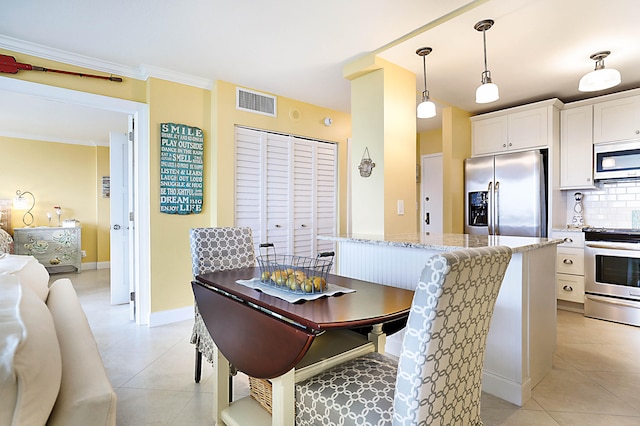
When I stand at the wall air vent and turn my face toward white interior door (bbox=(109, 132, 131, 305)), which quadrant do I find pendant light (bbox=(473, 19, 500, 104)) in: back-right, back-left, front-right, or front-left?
back-left

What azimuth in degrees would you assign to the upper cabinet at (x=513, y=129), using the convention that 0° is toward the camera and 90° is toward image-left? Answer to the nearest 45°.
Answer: approximately 45°

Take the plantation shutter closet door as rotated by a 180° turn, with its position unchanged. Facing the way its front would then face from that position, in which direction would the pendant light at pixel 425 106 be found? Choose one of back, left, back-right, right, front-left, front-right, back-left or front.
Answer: back

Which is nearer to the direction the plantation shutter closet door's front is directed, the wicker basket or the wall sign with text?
the wicker basket

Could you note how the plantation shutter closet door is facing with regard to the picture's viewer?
facing the viewer and to the right of the viewer

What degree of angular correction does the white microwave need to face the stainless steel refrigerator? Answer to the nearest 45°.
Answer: approximately 90° to its right

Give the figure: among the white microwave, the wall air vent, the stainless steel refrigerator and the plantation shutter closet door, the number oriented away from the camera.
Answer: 0

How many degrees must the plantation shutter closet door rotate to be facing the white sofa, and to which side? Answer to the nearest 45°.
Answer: approximately 45° to its right

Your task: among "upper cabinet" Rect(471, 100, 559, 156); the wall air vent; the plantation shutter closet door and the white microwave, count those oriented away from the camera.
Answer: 0

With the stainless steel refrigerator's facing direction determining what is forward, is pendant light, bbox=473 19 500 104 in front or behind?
in front

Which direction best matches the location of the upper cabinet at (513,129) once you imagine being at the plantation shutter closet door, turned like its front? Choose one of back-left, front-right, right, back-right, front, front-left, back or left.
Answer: front-left

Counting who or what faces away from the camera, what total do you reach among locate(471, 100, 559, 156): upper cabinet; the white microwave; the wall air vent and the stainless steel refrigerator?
0

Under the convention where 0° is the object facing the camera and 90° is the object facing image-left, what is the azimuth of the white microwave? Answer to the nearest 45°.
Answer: approximately 0°

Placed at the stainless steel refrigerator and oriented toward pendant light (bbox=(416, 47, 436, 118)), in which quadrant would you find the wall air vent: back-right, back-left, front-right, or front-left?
front-right

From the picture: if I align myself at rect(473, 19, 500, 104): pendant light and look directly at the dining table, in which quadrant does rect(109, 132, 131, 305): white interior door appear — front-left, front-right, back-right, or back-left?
front-right

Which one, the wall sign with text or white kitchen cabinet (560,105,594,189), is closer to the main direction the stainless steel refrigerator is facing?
the wall sign with text
